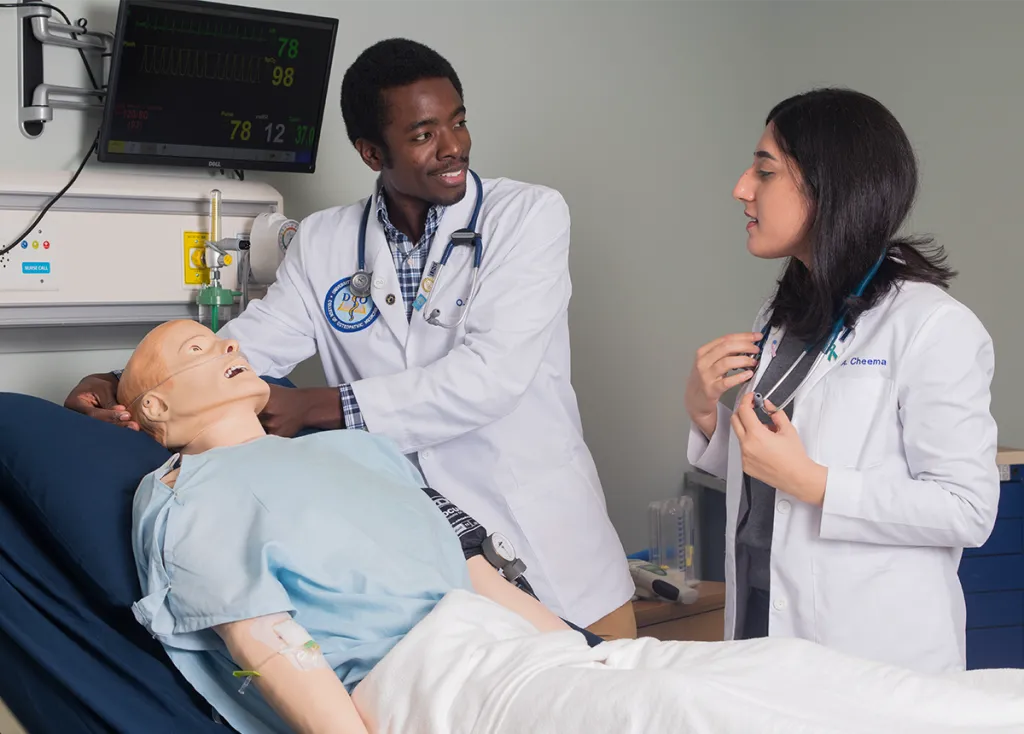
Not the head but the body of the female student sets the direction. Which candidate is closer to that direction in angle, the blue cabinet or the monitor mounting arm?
the monitor mounting arm

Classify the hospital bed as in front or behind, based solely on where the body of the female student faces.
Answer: in front

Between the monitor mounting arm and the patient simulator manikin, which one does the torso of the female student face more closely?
the patient simulator manikin

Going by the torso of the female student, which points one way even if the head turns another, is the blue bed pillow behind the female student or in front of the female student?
in front

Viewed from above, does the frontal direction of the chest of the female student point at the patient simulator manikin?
yes

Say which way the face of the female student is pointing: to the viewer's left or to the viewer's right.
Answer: to the viewer's left

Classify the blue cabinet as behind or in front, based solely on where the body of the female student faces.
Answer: behind

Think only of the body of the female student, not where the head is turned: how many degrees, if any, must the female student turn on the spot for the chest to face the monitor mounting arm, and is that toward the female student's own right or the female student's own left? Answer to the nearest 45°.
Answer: approximately 45° to the female student's own right

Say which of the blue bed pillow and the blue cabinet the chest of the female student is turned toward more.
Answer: the blue bed pillow

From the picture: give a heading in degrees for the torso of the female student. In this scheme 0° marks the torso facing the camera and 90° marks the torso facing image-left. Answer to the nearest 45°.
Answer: approximately 45°

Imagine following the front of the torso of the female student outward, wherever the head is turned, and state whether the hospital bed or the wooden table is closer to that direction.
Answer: the hospital bed
